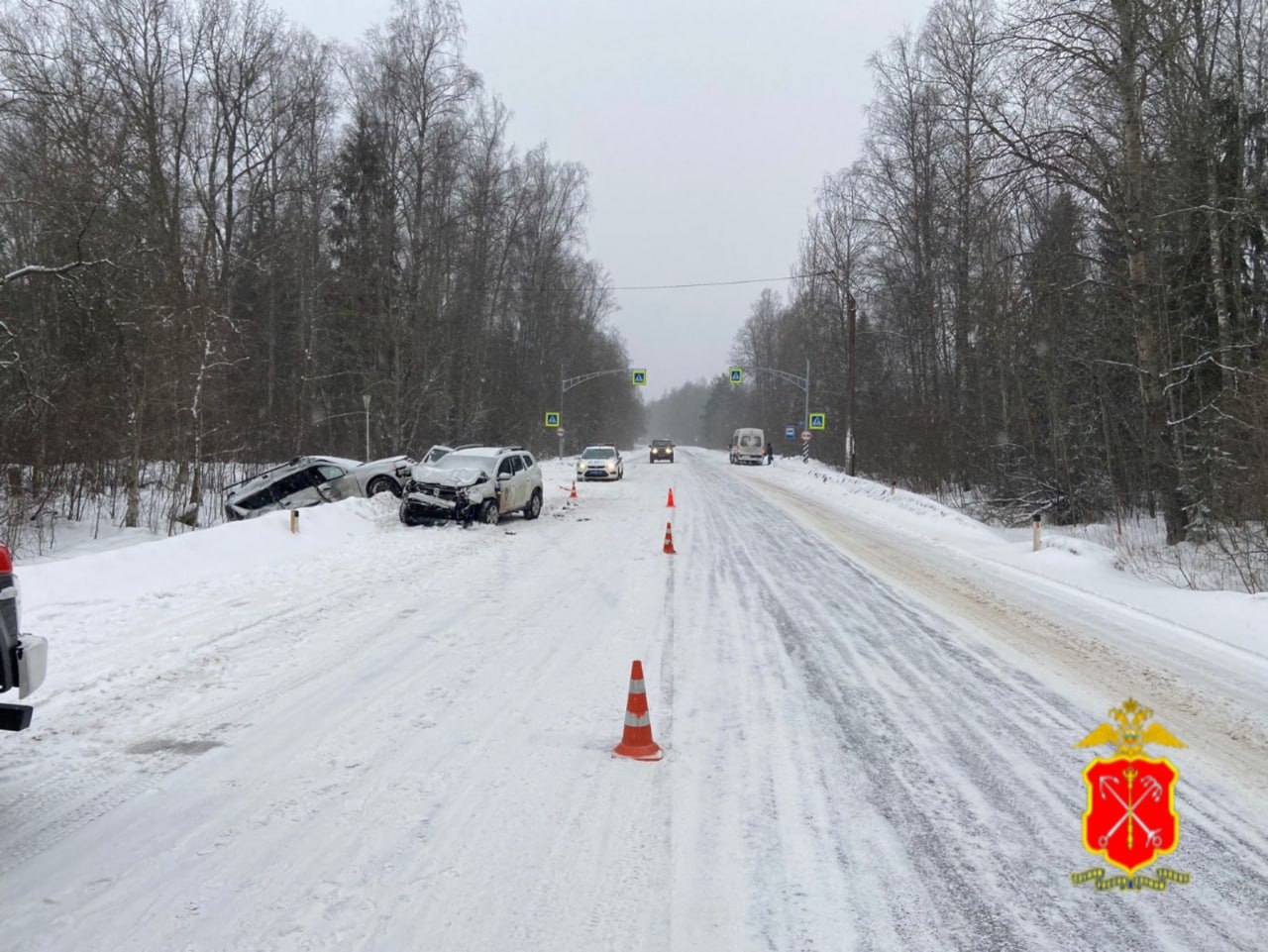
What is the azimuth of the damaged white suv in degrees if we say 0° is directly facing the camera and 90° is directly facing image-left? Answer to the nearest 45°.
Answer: approximately 45°

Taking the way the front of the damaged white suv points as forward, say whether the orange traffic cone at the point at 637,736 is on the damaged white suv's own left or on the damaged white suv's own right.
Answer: on the damaged white suv's own left
